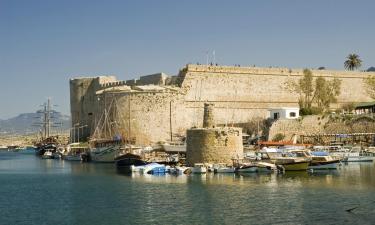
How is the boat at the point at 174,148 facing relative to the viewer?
to the viewer's left

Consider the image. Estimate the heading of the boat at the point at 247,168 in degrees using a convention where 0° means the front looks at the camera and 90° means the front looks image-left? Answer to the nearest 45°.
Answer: approximately 90°

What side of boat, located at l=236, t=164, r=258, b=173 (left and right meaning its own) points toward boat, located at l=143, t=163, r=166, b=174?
front
